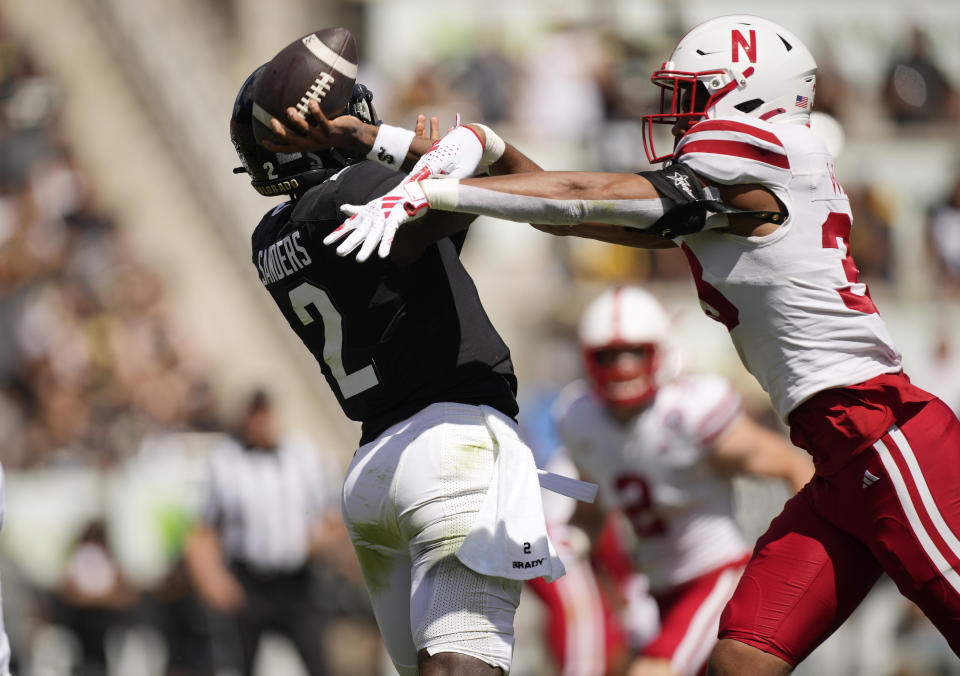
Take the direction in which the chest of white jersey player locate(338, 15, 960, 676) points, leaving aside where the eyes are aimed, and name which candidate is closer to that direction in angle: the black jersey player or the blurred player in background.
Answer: the black jersey player

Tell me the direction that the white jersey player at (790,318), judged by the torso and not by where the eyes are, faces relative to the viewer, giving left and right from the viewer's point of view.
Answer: facing to the left of the viewer

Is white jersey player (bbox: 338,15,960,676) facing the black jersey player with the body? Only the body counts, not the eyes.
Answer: yes

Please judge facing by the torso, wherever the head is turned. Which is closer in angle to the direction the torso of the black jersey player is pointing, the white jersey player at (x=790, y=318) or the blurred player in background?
the blurred player in background

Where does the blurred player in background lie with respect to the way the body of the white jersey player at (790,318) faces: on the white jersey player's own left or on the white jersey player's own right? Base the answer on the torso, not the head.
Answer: on the white jersey player's own right

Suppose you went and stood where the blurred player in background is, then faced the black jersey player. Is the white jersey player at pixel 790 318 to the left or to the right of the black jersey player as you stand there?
left

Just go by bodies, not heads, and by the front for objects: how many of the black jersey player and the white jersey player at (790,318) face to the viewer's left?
1

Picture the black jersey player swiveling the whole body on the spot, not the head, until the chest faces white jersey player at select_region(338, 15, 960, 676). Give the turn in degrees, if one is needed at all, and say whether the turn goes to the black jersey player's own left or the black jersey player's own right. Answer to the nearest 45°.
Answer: approximately 45° to the black jersey player's own right

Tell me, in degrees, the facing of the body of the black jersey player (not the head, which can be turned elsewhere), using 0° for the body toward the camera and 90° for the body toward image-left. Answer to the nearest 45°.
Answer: approximately 225°
